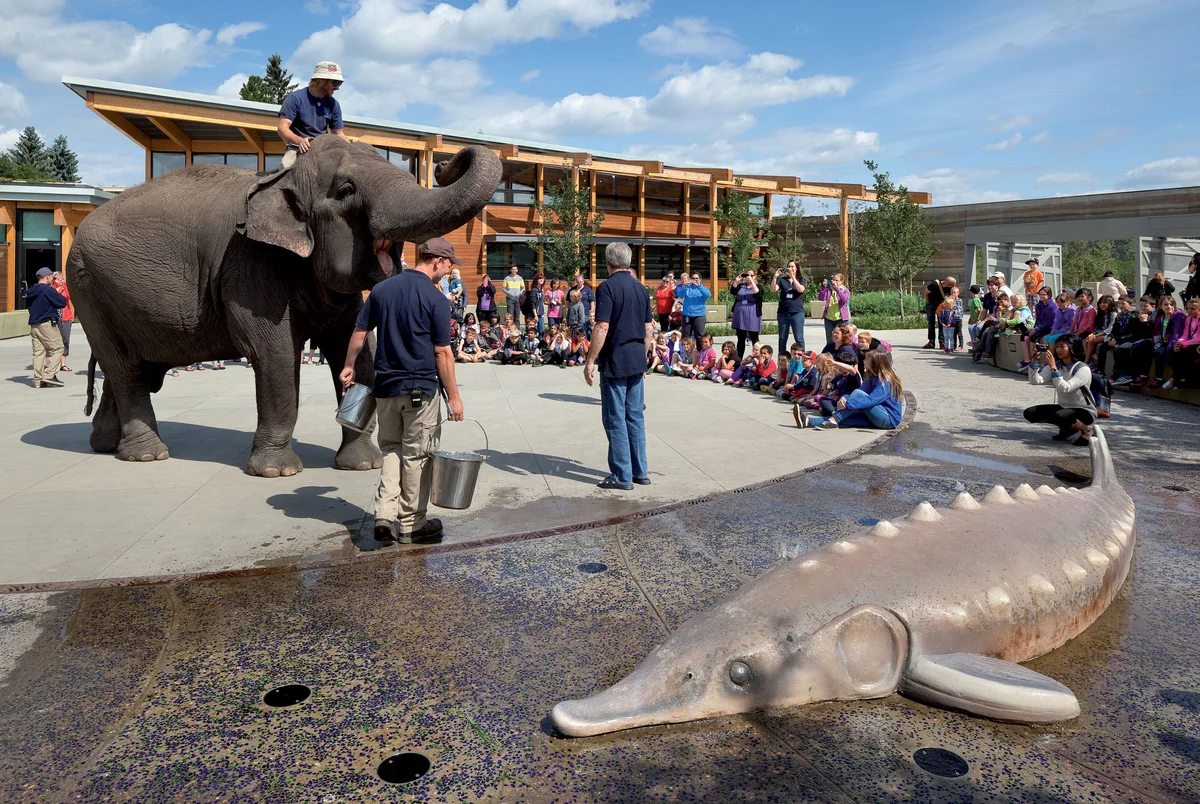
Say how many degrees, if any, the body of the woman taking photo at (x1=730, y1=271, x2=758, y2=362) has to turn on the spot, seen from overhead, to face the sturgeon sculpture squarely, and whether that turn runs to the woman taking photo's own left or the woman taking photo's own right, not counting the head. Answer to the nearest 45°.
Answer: approximately 45° to the woman taking photo's own left

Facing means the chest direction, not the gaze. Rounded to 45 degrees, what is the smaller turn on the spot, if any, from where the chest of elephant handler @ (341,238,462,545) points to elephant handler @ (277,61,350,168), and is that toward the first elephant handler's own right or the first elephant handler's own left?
approximately 45° to the first elephant handler's own left

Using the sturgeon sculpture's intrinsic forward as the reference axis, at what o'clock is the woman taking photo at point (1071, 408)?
The woman taking photo is roughly at 5 o'clock from the sturgeon sculpture.

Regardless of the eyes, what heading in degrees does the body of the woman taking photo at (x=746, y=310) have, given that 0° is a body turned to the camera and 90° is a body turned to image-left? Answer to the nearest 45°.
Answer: approximately 45°

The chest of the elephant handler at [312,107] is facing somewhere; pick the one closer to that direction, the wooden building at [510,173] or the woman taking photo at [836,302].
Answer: the woman taking photo

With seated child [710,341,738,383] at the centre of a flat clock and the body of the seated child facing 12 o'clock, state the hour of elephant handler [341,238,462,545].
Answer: The elephant handler is roughly at 11 o'clock from the seated child.

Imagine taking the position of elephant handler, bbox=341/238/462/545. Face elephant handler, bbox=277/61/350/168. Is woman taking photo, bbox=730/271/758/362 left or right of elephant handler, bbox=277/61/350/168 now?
right

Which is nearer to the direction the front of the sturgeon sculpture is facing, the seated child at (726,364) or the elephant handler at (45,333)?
the elephant handler

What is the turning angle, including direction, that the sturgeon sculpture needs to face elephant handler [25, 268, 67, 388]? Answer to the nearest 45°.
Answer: approximately 90° to its right

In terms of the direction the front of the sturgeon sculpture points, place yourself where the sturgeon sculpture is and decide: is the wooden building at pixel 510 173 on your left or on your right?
on your right
